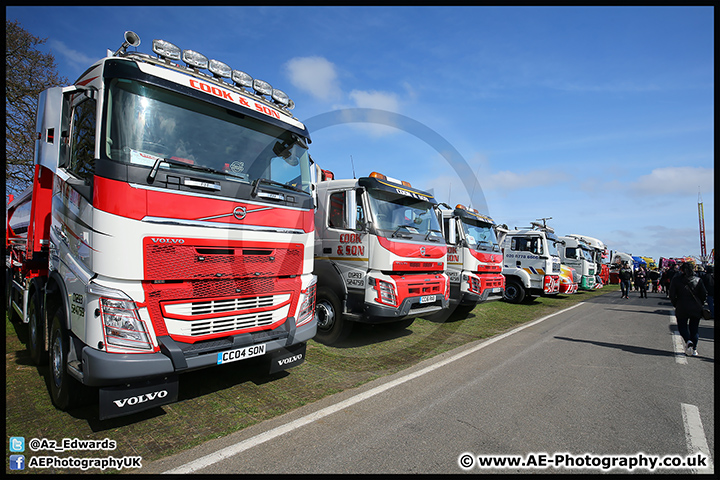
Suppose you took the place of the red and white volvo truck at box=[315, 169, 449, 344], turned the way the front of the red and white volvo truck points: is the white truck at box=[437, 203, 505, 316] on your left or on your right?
on your left

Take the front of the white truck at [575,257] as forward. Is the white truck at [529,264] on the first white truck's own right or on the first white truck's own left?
on the first white truck's own right

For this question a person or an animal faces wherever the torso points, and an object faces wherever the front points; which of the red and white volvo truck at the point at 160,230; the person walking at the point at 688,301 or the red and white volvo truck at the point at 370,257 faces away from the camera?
the person walking

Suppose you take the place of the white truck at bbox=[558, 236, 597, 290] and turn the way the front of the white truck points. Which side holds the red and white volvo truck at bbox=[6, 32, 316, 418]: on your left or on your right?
on your right

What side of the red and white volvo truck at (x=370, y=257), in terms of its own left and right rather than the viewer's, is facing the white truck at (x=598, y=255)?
left

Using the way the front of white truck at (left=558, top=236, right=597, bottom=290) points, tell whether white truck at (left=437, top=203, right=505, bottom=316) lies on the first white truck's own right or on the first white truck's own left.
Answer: on the first white truck's own right

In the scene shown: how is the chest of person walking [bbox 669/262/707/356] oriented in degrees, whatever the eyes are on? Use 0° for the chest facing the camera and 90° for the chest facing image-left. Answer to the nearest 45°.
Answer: approximately 180°

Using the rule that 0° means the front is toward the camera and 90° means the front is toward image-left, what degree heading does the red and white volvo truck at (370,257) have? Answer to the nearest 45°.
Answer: approximately 315°

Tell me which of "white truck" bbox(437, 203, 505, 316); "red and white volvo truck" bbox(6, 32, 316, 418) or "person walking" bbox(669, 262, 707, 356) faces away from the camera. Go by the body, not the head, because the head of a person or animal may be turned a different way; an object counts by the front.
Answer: the person walking

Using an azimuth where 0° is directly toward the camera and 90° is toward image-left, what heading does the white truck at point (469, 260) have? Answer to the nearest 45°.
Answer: approximately 315°
